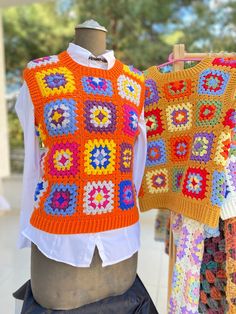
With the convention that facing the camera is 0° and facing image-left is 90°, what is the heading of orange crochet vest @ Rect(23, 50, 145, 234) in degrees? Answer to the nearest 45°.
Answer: approximately 315°

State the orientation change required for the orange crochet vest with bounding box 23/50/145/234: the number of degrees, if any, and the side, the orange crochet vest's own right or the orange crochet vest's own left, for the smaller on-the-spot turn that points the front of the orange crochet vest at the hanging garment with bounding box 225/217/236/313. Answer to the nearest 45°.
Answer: approximately 45° to the orange crochet vest's own left

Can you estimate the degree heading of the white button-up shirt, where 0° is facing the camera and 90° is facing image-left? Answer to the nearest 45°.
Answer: approximately 315°
